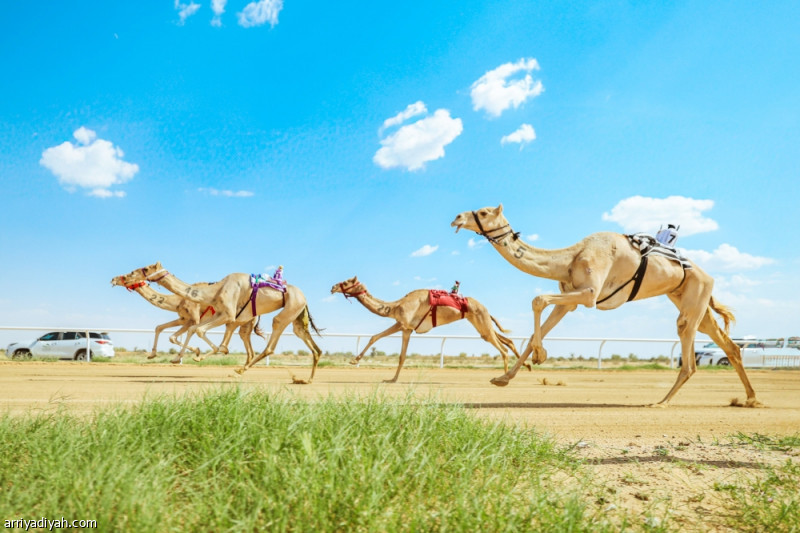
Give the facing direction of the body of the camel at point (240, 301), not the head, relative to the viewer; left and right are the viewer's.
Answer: facing to the left of the viewer

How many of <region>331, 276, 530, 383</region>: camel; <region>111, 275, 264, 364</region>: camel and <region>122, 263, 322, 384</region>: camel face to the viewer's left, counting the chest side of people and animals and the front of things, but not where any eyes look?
3

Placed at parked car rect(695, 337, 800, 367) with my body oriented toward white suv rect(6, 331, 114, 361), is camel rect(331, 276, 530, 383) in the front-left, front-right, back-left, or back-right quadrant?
front-left

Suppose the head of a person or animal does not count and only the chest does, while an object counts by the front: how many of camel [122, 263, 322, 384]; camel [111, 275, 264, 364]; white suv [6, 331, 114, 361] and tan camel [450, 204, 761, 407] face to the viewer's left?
4

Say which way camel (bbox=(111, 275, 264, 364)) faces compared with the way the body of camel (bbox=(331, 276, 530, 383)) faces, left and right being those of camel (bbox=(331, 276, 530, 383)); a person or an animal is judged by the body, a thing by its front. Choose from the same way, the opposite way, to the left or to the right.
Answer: the same way

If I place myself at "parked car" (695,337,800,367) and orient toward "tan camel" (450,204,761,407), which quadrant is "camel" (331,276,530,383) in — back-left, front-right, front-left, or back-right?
front-right

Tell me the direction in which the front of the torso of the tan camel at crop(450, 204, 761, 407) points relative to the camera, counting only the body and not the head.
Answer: to the viewer's left

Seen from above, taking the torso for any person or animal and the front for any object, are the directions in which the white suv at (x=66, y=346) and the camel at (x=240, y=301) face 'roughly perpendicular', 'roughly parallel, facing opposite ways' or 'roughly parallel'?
roughly parallel

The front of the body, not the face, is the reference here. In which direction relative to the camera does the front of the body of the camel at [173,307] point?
to the viewer's left

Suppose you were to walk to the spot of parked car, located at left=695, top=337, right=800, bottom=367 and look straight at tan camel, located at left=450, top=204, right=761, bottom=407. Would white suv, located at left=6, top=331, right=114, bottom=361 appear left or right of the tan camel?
right

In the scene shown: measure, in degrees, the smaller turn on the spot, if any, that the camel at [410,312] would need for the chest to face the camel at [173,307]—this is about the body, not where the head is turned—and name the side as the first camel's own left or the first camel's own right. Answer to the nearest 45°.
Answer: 0° — it already faces it

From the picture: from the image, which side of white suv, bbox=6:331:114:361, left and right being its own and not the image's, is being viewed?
left
